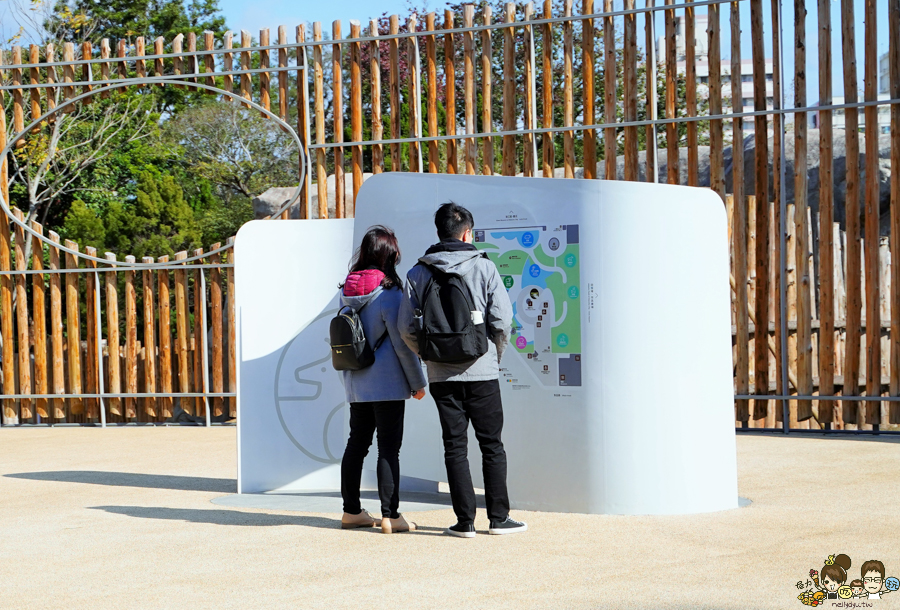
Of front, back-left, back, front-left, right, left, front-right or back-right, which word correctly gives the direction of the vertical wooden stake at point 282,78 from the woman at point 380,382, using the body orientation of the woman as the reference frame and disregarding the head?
front-left

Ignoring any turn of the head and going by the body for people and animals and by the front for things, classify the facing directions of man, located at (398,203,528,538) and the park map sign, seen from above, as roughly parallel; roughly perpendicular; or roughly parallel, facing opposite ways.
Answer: roughly parallel, facing opposite ways

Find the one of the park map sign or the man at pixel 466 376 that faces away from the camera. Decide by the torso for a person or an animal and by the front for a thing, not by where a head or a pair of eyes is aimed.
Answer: the man

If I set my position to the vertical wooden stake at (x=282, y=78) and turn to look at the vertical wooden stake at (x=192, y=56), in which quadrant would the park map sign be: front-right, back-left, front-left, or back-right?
back-left

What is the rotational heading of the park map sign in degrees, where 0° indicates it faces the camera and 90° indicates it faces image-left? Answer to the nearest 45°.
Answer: approximately 0°

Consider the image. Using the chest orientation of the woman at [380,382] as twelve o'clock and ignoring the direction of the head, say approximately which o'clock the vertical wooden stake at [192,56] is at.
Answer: The vertical wooden stake is roughly at 10 o'clock from the woman.

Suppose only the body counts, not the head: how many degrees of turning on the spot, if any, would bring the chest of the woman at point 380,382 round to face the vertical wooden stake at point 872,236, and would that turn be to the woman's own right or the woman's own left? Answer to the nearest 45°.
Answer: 0° — they already face it

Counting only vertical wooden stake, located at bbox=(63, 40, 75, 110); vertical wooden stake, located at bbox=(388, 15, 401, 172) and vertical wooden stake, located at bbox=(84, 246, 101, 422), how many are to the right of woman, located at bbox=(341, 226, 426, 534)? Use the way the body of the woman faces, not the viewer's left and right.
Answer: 0

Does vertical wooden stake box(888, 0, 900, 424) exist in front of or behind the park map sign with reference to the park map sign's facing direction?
behind

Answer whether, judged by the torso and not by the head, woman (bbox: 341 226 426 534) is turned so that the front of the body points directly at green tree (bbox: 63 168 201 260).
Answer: no

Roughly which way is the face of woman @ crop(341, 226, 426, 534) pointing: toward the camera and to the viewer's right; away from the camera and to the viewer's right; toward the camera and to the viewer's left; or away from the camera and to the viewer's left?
away from the camera and to the viewer's right

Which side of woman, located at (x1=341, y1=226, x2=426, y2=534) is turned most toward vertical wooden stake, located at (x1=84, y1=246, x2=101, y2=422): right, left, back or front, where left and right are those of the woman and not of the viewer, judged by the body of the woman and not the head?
left

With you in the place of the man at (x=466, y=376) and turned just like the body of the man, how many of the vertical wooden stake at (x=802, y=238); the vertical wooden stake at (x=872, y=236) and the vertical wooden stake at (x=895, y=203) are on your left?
0

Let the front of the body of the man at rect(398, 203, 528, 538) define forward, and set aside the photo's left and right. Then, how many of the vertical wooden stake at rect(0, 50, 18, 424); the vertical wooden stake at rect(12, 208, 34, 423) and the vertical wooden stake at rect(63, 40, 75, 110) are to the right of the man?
0

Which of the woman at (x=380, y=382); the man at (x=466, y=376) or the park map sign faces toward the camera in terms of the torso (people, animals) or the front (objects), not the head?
the park map sign

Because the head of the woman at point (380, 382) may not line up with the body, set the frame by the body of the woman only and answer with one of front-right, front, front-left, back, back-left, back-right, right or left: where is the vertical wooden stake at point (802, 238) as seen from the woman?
front

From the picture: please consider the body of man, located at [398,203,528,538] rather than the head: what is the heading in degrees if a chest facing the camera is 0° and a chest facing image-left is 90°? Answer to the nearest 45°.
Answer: approximately 180°

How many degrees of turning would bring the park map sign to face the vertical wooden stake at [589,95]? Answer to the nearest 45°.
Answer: approximately 180°

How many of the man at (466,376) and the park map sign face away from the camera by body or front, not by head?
1

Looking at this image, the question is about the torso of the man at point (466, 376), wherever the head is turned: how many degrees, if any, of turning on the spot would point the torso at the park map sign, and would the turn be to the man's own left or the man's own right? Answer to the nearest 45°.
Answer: approximately 45° to the man's own right
